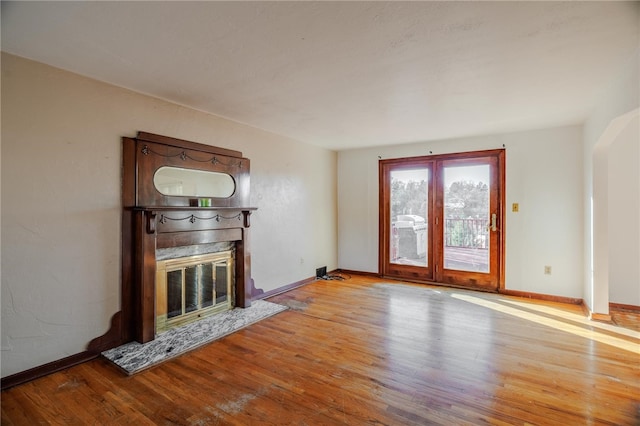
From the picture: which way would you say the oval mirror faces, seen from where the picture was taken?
facing the viewer and to the right of the viewer

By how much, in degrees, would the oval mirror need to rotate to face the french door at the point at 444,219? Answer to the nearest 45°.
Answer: approximately 45° to its left

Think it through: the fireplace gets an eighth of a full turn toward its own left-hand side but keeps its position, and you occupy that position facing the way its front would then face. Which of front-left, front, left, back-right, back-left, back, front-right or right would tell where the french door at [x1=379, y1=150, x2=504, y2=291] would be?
front
